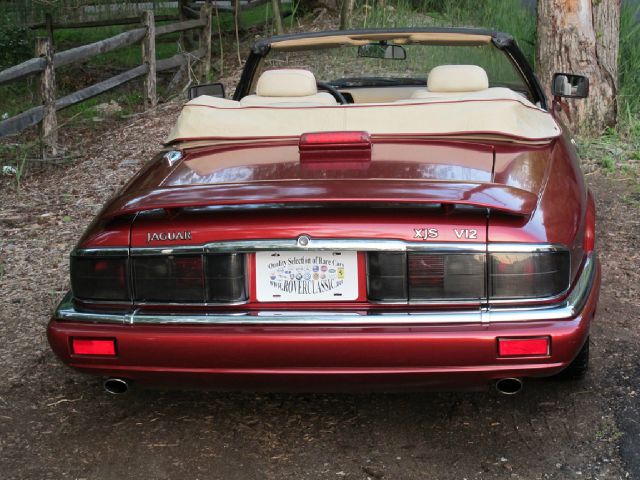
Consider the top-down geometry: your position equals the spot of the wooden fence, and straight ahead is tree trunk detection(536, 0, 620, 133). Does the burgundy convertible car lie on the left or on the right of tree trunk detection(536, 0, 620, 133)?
right

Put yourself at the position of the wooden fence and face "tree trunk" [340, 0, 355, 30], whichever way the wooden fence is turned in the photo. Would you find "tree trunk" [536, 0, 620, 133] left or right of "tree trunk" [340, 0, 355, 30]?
right

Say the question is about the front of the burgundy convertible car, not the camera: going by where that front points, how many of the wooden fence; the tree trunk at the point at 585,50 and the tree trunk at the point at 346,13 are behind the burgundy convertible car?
0

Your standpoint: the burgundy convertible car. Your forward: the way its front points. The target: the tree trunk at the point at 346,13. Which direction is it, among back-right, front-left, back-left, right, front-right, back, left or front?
front

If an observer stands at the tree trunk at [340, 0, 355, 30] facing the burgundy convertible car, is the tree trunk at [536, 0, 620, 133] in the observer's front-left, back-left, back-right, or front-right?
front-left

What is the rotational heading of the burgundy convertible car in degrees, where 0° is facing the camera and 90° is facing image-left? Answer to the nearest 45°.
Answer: approximately 180°

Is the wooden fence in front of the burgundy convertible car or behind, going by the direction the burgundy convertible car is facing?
in front

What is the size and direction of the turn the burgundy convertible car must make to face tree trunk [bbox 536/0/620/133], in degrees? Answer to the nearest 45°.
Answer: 0° — it already faces it

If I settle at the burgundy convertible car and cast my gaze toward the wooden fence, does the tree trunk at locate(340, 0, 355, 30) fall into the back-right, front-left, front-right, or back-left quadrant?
front-right

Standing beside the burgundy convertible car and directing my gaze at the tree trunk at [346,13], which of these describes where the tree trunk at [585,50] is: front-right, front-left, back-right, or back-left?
front-right
